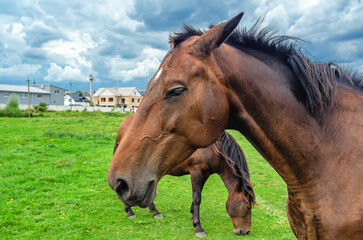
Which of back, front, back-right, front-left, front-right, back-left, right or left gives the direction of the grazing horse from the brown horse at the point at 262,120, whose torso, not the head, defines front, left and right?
right

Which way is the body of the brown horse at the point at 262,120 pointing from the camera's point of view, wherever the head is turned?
to the viewer's left
